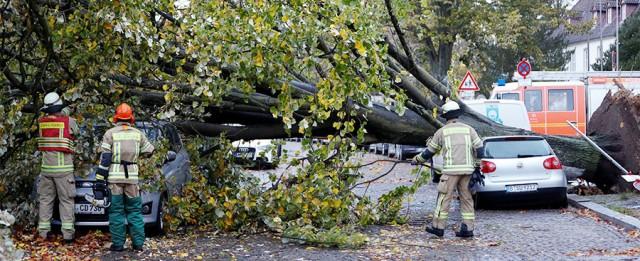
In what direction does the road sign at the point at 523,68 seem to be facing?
toward the camera

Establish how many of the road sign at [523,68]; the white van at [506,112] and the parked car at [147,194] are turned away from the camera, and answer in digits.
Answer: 0

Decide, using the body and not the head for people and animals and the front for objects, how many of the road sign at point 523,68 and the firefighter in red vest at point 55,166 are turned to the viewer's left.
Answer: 0

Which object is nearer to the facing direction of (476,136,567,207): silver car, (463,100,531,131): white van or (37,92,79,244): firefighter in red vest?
the white van

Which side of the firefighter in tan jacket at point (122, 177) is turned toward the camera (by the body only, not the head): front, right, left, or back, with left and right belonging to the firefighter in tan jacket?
back

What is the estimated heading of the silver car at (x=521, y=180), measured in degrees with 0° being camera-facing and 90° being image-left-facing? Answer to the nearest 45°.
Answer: approximately 180°

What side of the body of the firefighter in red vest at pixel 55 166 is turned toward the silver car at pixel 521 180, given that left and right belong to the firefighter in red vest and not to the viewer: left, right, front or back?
right

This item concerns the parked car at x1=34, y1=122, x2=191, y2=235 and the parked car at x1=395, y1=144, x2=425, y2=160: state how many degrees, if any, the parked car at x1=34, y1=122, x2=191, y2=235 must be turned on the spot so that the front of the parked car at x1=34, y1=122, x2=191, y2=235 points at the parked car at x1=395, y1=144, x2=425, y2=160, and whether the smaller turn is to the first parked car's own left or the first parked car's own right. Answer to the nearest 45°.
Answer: approximately 180°

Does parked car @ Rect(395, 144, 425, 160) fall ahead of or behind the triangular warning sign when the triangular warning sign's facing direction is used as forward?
behind

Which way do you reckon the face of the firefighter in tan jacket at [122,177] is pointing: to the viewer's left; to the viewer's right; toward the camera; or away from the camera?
away from the camera

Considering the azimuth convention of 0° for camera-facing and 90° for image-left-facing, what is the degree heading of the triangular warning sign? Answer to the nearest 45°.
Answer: approximately 0°

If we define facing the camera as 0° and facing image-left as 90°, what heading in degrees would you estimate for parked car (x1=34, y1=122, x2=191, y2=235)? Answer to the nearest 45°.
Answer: approximately 45°
